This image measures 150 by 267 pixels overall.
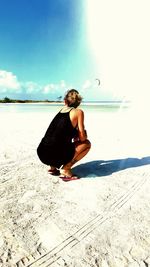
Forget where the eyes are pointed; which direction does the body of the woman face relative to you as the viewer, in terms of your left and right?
facing away from the viewer and to the right of the viewer
